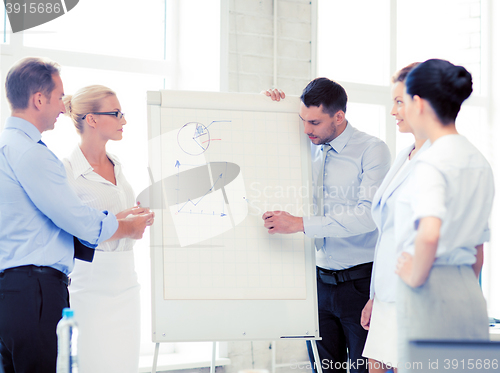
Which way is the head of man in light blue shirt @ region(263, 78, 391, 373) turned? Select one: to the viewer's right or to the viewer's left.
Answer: to the viewer's left

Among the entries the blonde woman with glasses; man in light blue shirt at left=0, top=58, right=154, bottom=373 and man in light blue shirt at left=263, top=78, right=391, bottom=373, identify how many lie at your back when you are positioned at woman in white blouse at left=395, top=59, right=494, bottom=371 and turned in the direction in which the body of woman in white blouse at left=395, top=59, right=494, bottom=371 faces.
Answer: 0

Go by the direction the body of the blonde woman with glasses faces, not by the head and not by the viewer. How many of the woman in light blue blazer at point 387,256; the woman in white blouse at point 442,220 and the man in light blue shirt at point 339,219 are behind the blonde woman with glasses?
0

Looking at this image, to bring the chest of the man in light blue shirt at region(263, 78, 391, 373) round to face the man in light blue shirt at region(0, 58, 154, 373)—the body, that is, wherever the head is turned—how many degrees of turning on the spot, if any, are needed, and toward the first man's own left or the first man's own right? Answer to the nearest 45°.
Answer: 0° — they already face them

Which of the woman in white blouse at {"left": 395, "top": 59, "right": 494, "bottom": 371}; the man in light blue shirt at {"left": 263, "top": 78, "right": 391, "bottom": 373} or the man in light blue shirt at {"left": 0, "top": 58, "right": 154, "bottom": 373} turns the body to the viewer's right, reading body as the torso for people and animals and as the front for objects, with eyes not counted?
the man in light blue shirt at {"left": 0, "top": 58, "right": 154, "bottom": 373}

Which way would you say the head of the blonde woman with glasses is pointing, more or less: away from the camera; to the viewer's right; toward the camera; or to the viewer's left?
to the viewer's right

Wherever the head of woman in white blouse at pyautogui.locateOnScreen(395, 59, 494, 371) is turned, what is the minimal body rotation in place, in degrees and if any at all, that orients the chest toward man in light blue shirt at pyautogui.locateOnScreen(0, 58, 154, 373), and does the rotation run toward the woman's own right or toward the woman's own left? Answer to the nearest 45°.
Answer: approximately 45° to the woman's own left

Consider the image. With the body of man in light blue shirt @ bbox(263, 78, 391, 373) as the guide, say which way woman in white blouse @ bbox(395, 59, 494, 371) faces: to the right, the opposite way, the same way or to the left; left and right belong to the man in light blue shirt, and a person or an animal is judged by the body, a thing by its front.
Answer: to the right

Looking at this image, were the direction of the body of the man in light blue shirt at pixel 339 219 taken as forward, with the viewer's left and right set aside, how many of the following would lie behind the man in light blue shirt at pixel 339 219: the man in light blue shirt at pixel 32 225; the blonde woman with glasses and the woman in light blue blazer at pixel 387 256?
0

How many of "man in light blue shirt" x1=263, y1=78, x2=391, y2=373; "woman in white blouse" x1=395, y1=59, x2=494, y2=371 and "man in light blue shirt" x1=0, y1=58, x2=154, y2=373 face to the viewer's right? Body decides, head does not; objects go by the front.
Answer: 1

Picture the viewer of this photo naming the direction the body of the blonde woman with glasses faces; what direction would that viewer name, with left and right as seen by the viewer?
facing the viewer and to the right of the viewer

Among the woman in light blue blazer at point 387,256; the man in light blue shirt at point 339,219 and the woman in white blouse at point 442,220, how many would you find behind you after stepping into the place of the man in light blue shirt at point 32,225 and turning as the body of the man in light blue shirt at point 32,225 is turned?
0

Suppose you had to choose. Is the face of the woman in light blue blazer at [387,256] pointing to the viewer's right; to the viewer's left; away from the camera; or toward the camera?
to the viewer's left

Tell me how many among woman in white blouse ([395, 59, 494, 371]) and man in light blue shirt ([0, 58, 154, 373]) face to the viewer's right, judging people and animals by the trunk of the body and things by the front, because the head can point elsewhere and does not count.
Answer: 1

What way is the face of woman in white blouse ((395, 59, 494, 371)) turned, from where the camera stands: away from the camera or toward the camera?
away from the camera

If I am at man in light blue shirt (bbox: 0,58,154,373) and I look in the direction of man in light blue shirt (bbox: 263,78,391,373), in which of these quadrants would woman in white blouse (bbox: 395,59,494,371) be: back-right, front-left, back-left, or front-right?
front-right
